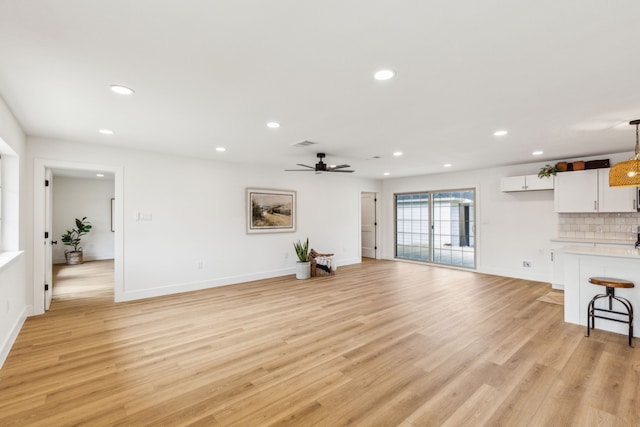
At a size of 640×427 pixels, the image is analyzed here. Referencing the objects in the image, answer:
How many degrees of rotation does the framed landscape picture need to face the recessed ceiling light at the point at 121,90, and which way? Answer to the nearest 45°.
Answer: approximately 45° to its right

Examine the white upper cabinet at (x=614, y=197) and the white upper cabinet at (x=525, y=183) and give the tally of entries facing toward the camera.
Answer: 2

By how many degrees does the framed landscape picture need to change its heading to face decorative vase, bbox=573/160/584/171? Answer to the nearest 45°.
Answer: approximately 45° to its left

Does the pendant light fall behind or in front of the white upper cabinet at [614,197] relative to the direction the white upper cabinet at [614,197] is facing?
in front

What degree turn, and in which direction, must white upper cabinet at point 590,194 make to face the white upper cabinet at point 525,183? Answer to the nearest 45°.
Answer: approximately 90° to its right

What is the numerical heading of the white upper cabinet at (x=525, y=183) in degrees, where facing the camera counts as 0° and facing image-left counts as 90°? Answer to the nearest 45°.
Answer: approximately 0°

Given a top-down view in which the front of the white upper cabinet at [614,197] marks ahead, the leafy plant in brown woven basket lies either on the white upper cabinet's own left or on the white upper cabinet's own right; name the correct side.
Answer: on the white upper cabinet's own right

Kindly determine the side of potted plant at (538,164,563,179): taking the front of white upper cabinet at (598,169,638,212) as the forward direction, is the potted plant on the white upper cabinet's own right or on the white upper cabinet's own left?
on the white upper cabinet's own right

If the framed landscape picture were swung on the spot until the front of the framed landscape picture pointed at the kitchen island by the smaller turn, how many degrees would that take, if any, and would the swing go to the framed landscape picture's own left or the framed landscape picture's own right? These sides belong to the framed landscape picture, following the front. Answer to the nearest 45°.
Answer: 0° — it already faces it

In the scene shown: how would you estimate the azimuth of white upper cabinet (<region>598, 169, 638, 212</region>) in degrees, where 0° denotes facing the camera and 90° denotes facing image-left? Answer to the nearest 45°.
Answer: approximately 0°

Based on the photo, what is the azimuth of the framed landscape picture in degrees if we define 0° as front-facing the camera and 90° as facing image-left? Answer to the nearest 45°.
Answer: approximately 315°

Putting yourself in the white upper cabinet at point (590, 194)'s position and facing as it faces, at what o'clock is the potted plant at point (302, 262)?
The potted plant is roughly at 2 o'clock from the white upper cabinet.

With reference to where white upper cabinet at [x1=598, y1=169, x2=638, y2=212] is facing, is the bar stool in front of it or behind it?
in front
